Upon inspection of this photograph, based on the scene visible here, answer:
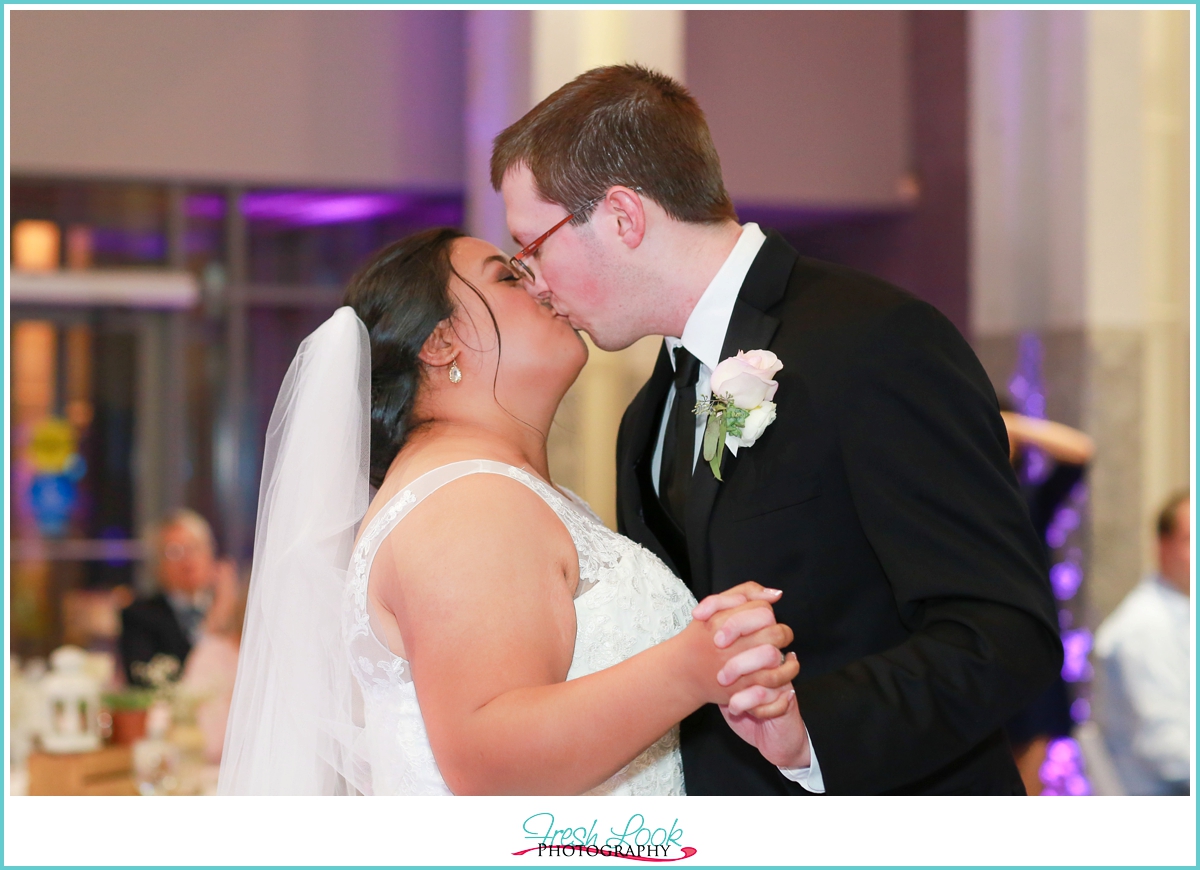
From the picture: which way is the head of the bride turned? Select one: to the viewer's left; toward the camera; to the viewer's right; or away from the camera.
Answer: to the viewer's right

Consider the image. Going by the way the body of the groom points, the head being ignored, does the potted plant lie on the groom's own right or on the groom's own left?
on the groom's own right

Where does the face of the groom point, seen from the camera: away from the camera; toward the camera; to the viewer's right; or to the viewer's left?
to the viewer's left

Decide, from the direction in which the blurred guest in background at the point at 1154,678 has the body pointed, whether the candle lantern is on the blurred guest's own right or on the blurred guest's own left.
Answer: on the blurred guest's own right

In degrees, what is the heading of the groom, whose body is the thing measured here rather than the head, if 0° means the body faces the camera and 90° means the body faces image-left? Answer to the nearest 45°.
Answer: approximately 45°

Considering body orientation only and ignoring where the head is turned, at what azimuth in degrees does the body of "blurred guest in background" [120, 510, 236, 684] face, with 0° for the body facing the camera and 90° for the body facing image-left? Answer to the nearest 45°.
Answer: approximately 315°

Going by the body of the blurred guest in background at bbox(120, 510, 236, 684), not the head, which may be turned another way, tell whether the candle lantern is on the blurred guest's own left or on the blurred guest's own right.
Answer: on the blurred guest's own right

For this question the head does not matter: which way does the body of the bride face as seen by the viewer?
to the viewer's right

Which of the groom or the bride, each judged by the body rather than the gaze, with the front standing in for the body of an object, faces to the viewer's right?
the bride
